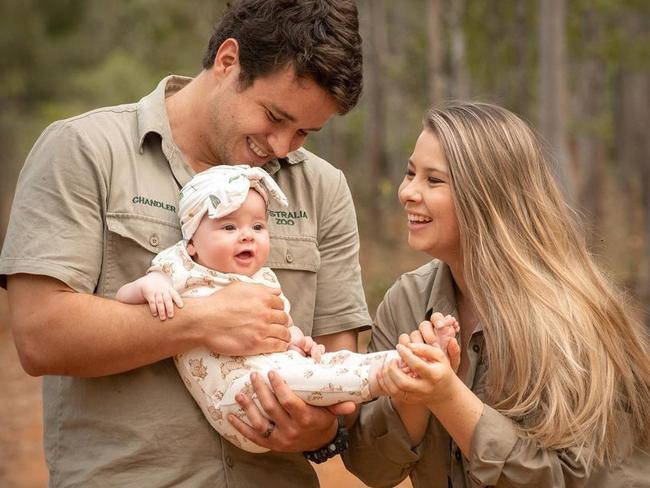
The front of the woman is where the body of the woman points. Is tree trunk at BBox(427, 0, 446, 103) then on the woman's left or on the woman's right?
on the woman's right

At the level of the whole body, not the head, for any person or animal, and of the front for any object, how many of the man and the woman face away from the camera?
0

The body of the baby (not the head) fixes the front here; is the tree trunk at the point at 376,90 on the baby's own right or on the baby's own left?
on the baby's own left

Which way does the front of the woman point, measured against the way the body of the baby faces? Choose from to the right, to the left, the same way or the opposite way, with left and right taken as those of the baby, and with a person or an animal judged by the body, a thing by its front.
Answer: to the right

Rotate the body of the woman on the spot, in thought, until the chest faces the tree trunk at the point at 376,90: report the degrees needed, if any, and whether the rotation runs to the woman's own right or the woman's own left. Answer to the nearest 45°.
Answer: approximately 135° to the woman's own right

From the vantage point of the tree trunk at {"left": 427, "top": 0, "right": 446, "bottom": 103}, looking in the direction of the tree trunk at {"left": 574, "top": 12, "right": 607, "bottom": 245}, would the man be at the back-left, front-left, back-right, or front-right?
back-right

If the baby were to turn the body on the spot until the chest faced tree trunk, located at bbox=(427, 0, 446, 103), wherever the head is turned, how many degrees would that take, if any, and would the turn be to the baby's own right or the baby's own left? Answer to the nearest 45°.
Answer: approximately 135° to the baby's own left

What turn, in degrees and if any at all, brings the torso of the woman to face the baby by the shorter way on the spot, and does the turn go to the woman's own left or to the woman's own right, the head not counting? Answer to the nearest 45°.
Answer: approximately 45° to the woman's own right

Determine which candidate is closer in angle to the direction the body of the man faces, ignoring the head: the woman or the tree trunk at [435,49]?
the woman

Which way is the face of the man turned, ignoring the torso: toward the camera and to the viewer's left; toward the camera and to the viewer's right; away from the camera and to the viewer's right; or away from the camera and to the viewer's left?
toward the camera and to the viewer's right

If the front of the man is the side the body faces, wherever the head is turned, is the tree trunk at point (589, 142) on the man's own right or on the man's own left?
on the man's own left

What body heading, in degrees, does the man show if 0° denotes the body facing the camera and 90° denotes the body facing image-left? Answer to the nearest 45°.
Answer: approximately 315°

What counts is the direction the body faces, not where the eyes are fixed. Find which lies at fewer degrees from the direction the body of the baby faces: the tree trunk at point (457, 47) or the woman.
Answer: the woman
